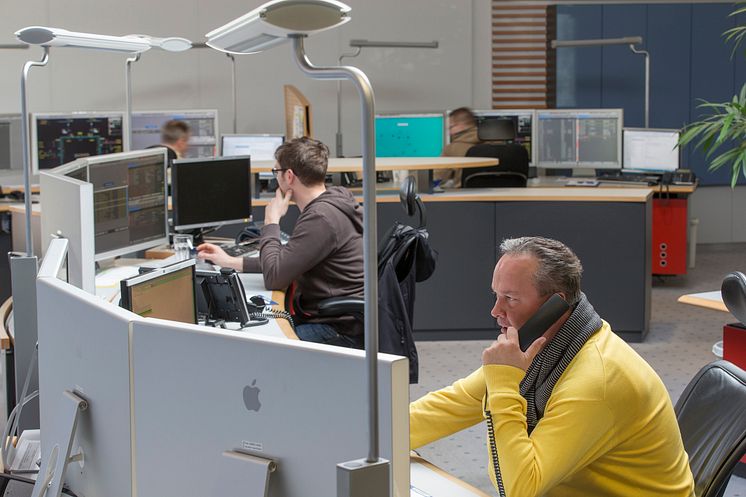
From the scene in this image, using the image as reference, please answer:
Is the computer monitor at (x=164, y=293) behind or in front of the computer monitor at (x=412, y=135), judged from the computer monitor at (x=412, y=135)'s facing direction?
in front

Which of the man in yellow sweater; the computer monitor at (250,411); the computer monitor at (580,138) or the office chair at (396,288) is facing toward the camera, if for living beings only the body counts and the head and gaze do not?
the computer monitor at (580,138)

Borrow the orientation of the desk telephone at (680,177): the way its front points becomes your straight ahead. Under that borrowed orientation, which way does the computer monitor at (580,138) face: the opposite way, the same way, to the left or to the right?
the same way

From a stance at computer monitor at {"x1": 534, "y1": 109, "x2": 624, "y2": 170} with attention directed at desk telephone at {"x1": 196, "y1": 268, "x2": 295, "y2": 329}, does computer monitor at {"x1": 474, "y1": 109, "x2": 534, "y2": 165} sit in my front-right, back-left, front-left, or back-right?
front-right

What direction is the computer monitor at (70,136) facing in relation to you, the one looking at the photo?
facing the viewer and to the right of the viewer

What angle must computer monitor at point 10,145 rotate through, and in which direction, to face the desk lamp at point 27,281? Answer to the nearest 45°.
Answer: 0° — it already faces it

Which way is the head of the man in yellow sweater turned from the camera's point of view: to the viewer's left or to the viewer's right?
to the viewer's left

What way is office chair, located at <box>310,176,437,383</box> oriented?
to the viewer's left

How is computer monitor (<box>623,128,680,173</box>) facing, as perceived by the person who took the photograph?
facing the viewer

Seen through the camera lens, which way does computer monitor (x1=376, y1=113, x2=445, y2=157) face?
facing the viewer

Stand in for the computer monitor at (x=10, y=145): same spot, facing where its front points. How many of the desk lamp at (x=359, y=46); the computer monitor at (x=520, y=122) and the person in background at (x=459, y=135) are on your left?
3

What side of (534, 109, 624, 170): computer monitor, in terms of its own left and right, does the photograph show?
front

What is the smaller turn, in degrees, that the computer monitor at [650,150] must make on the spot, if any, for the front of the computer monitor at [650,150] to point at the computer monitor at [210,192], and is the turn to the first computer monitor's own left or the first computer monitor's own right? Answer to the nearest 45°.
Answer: approximately 45° to the first computer monitor's own right

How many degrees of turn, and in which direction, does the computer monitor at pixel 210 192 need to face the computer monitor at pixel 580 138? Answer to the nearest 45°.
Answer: approximately 90° to its left
